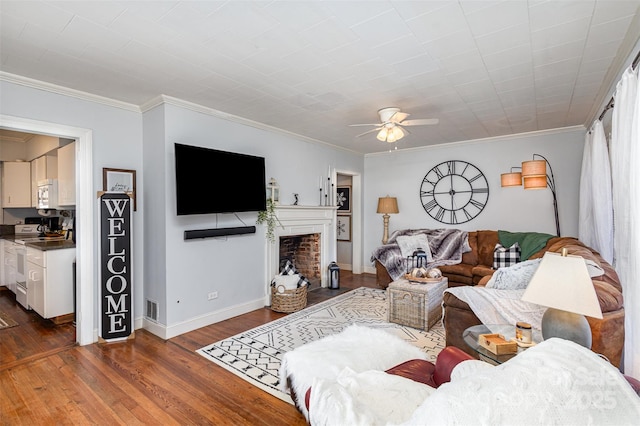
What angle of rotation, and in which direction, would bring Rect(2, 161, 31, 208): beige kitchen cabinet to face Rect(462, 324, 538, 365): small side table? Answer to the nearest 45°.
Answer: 0° — it already faces it

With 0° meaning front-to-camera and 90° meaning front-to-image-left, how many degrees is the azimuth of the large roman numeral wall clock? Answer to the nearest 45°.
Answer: approximately 0°

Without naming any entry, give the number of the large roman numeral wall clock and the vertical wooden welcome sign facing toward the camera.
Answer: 2

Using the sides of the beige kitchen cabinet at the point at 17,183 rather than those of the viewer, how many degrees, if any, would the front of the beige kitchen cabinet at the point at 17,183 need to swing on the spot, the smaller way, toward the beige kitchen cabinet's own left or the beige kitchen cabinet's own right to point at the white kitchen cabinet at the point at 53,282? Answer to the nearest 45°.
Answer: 0° — it already faces it

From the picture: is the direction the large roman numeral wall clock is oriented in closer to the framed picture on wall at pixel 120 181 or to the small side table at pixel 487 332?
the small side table

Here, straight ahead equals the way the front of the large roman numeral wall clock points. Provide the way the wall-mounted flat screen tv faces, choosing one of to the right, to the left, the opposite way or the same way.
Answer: to the left

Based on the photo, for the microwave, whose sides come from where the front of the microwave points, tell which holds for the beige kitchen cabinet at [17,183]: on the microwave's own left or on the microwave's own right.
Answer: on the microwave's own right

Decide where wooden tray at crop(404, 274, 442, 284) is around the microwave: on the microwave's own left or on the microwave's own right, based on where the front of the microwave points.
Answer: on the microwave's own left

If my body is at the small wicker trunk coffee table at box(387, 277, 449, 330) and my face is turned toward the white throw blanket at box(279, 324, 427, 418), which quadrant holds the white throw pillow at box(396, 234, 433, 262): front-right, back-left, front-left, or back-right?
back-right
